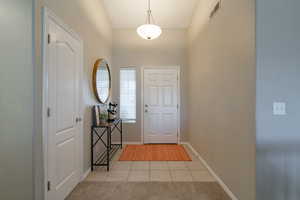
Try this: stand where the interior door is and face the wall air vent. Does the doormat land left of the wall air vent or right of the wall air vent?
left

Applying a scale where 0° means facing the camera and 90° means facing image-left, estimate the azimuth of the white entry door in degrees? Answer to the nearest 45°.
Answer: approximately 0°

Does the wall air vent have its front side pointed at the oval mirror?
yes

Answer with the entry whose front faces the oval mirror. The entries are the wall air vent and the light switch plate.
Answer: the wall air vent

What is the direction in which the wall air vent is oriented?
to the viewer's left

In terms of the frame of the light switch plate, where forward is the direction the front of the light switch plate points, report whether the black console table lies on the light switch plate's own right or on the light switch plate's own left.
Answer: on the light switch plate's own right

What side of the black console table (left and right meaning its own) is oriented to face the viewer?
right

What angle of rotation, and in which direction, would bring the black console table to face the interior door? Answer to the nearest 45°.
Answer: approximately 90° to its right
